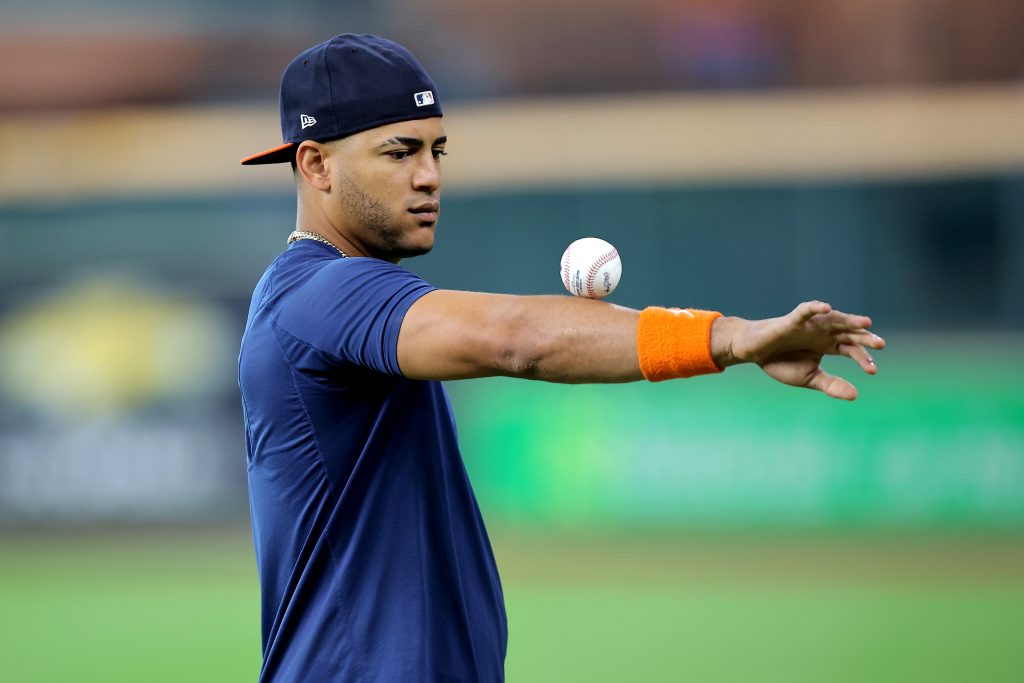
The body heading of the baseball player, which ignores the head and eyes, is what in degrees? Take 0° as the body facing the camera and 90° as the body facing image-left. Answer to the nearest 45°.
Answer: approximately 270°
